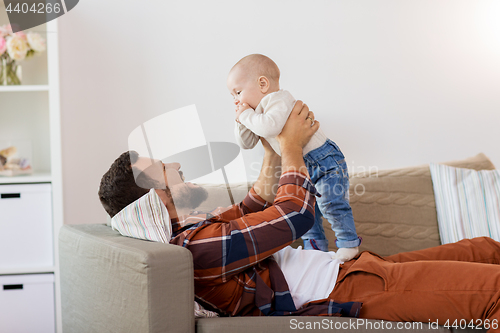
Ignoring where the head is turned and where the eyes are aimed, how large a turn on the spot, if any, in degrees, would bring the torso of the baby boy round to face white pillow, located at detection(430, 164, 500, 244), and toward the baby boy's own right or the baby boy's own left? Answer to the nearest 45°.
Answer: approximately 135° to the baby boy's own right

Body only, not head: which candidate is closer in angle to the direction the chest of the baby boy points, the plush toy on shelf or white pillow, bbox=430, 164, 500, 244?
the plush toy on shelf

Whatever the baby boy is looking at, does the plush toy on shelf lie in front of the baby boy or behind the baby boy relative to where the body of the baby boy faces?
in front

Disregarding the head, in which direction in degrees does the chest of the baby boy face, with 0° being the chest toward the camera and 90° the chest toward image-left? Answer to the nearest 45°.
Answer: approximately 90°

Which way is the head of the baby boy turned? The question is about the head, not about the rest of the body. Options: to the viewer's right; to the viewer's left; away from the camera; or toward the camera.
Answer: to the viewer's left
